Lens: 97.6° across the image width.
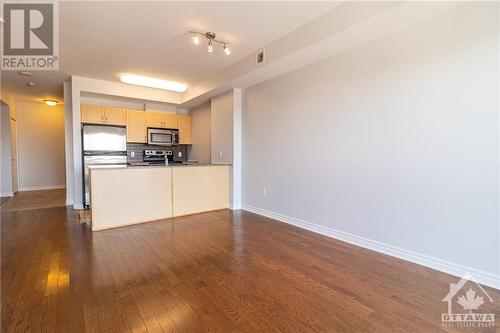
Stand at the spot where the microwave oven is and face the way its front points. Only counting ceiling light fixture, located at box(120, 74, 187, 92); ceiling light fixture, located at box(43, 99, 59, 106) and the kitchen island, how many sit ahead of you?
2

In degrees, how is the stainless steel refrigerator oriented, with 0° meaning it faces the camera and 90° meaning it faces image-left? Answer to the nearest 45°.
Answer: approximately 0°

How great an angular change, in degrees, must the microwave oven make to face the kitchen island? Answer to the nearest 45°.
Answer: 0° — it already faces it

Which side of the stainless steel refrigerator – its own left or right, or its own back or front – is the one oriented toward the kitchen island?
front

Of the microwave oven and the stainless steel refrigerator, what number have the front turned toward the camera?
2

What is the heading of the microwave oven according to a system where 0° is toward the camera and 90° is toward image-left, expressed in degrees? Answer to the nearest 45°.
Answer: approximately 0°

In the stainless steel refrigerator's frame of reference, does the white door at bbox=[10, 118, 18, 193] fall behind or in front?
behind

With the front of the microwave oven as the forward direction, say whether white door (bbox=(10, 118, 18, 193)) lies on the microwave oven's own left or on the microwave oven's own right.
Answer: on the microwave oven's own right

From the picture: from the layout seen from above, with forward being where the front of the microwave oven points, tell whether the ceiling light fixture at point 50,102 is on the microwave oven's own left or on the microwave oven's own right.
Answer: on the microwave oven's own right

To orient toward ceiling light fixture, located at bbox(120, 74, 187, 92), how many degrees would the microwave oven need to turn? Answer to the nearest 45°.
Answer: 0° — it already faces it
